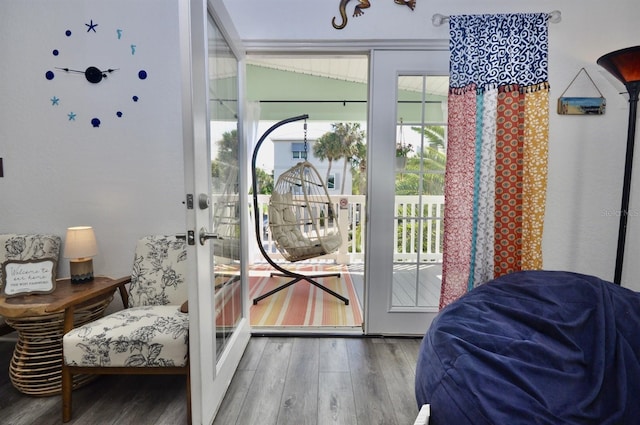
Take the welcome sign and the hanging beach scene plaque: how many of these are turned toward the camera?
2

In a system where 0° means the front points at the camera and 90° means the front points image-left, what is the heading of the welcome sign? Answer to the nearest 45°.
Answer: approximately 0°

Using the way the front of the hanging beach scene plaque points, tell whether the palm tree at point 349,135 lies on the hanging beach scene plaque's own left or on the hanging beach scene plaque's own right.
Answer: on the hanging beach scene plaque's own right

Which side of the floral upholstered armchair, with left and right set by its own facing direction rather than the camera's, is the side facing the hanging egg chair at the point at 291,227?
back

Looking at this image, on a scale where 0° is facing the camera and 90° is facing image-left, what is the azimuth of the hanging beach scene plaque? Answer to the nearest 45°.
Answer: approximately 0°

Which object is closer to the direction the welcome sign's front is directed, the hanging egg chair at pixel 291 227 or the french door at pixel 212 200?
the french door

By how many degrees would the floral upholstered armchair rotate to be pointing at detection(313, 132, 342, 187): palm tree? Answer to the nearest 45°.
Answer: approximately 180°

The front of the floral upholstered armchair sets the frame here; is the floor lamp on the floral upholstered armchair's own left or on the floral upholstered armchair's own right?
on the floral upholstered armchair's own left
